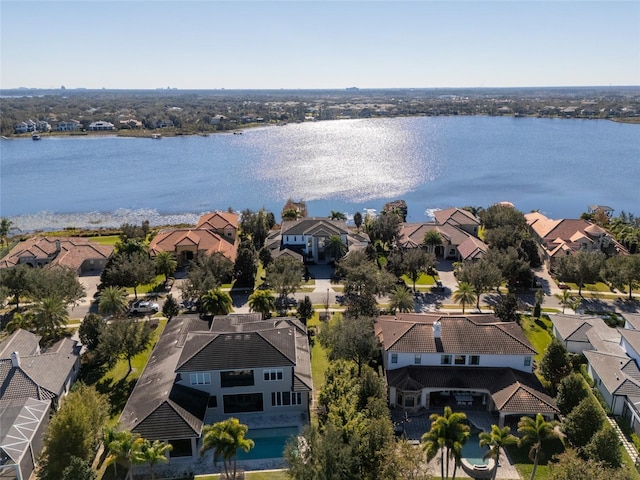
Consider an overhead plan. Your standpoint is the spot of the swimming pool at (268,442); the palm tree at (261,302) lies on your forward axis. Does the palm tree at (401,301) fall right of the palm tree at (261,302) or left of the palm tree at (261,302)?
right

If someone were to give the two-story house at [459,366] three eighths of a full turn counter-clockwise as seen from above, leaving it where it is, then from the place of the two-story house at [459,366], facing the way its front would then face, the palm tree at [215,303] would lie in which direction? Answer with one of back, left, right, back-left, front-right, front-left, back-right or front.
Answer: front-right

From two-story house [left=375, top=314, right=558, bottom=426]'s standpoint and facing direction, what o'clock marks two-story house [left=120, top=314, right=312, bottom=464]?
two-story house [left=120, top=314, right=312, bottom=464] is roughly at 8 o'clock from two-story house [left=375, top=314, right=558, bottom=426].

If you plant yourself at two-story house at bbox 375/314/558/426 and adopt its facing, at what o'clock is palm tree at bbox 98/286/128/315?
The palm tree is roughly at 9 o'clock from the two-story house.

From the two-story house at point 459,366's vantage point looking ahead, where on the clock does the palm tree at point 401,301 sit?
The palm tree is roughly at 11 o'clock from the two-story house.

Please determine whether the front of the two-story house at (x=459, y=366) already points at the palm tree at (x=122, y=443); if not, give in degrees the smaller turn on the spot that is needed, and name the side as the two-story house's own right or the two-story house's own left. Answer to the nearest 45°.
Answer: approximately 135° to the two-story house's own left

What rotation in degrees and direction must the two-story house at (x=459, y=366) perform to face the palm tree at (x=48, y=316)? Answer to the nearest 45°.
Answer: approximately 90° to its left

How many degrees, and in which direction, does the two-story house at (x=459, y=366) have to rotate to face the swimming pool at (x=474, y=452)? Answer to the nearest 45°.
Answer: approximately 180°

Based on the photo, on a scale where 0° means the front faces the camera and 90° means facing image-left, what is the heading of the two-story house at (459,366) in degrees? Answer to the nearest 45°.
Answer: approximately 180°

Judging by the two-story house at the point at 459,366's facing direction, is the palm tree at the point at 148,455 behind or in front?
behind

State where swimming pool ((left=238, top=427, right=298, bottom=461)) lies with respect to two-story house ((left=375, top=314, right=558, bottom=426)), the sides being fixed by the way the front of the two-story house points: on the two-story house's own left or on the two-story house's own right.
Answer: on the two-story house's own left

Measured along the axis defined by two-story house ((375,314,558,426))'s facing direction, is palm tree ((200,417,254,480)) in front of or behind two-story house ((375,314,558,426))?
behind
